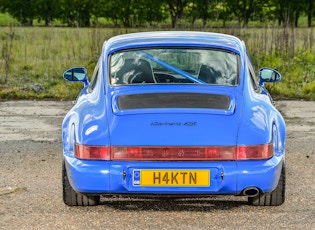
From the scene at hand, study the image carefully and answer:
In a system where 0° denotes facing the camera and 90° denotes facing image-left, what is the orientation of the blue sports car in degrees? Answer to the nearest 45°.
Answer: approximately 180°
